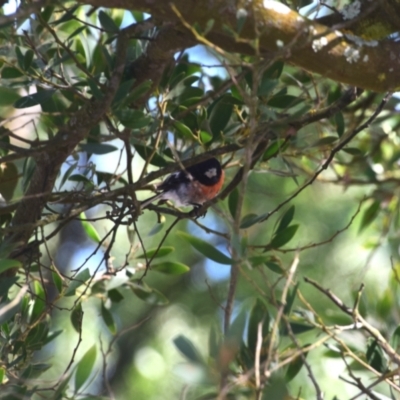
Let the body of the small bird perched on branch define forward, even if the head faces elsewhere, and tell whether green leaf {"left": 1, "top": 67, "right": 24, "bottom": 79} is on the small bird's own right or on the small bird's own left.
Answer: on the small bird's own right

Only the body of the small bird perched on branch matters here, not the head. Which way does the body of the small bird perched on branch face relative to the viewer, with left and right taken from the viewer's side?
facing to the right of the viewer
